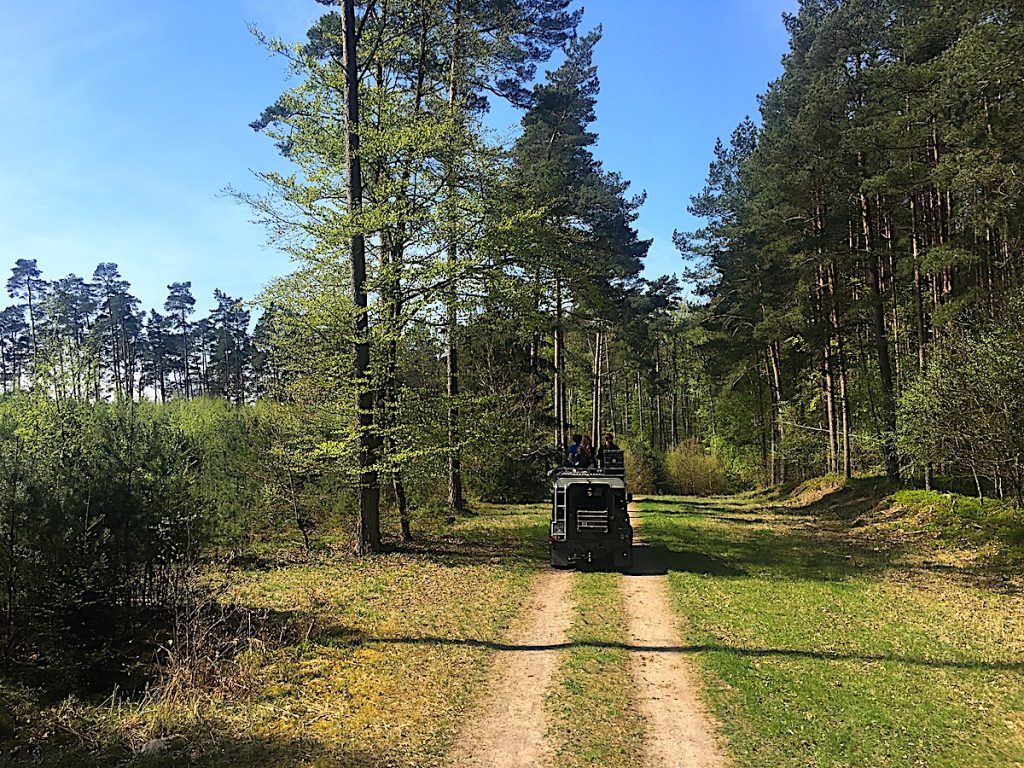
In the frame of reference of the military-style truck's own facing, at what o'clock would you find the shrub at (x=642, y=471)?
The shrub is roughly at 12 o'clock from the military-style truck.

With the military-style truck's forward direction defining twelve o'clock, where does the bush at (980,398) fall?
The bush is roughly at 3 o'clock from the military-style truck.

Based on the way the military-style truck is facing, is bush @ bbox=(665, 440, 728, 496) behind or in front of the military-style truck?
in front

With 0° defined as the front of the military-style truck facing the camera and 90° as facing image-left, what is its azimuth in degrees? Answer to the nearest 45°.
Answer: approximately 180°

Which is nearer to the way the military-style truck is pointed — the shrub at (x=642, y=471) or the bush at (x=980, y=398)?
the shrub
